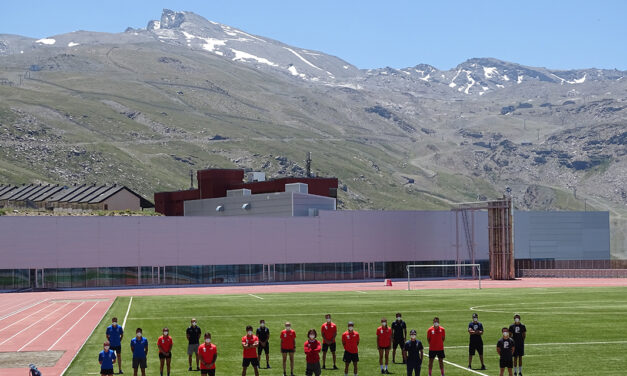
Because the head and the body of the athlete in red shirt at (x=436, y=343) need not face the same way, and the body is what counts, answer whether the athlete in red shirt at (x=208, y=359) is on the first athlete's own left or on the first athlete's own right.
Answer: on the first athlete's own right

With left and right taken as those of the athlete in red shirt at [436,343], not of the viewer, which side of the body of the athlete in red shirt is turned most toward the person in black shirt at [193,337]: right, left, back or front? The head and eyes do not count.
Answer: right

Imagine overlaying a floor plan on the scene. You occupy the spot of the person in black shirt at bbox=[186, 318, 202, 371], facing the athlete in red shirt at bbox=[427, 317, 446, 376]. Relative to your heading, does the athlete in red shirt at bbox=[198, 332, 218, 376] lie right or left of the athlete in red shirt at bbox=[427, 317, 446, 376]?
right

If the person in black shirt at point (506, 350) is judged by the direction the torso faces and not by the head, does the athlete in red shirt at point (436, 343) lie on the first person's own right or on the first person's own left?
on the first person's own right

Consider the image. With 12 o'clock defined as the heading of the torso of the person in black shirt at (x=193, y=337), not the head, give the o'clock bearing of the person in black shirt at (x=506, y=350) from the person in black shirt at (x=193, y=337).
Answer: the person in black shirt at (x=506, y=350) is roughly at 10 o'clock from the person in black shirt at (x=193, y=337).

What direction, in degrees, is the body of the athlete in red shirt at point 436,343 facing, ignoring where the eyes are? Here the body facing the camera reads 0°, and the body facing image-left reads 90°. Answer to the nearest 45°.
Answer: approximately 0°

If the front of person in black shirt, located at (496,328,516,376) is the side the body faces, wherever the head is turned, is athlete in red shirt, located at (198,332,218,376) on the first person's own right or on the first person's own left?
on the first person's own right
